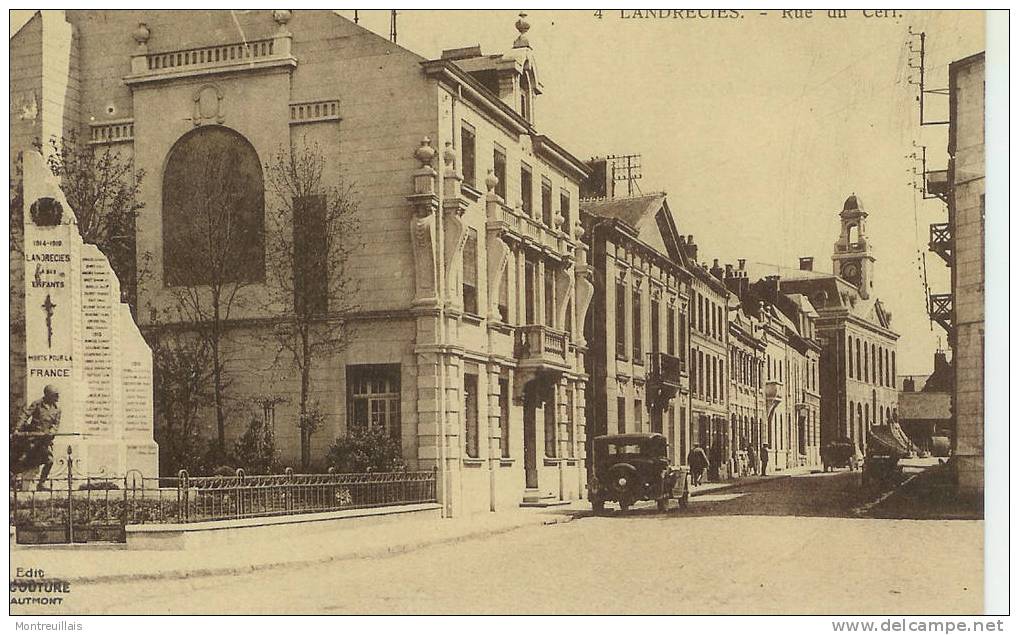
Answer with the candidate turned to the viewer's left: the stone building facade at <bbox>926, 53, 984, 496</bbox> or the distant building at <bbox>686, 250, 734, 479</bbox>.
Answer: the stone building facade

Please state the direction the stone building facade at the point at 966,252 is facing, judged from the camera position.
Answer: facing to the left of the viewer
